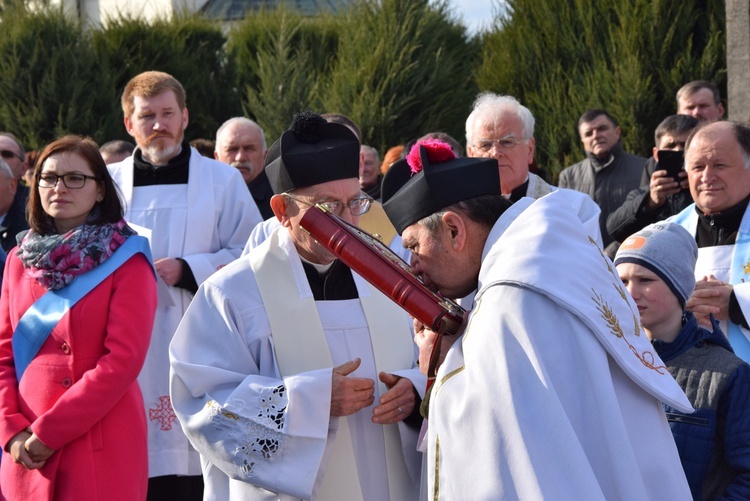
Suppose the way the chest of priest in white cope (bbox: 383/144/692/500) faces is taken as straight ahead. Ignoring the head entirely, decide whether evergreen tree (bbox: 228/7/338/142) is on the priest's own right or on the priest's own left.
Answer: on the priest's own right

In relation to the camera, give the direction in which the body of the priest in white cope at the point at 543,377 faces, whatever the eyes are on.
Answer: to the viewer's left

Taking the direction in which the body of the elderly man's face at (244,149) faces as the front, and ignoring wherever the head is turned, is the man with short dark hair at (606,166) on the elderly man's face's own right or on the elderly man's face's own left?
on the elderly man's face's own left

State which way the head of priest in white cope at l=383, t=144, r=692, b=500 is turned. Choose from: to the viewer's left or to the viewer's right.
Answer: to the viewer's left

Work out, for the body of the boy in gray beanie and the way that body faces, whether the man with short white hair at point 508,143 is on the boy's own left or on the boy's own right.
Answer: on the boy's own right

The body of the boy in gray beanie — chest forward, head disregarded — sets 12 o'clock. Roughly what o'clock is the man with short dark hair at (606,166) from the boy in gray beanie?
The man with short dark hair is roughly at 4 o'clock from the boy in gray beanie.
